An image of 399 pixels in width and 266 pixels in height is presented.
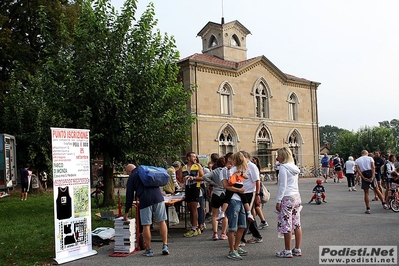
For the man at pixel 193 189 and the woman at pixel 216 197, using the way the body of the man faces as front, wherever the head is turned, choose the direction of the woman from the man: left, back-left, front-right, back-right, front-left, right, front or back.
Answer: left

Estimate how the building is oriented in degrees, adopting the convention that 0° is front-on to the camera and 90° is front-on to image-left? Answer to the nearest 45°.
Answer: approximately 315°

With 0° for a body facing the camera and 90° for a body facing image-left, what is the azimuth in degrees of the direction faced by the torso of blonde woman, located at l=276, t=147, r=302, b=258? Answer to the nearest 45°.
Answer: approximately 135°

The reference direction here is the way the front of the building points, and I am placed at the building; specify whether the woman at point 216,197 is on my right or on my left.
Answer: on my right

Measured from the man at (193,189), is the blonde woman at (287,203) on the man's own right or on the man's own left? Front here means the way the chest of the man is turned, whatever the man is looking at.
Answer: on the man's own left

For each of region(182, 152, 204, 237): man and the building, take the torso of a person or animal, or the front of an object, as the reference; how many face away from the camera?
0

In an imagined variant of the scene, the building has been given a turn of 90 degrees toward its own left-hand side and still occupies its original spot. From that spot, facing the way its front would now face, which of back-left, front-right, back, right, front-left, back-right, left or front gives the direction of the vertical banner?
back-right

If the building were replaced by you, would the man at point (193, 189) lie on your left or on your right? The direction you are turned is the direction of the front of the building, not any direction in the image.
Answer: on your right

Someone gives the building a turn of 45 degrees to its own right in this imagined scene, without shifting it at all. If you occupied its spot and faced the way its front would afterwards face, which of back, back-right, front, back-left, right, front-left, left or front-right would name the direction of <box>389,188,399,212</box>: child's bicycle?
front

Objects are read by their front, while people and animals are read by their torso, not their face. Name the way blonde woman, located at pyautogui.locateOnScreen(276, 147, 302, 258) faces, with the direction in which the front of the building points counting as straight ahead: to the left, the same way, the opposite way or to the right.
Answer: the opposite way

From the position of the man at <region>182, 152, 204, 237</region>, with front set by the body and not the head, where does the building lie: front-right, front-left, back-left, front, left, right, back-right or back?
back-right

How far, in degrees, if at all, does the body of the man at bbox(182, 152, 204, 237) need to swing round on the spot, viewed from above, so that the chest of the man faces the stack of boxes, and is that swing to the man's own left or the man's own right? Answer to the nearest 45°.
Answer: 0° — they already face it

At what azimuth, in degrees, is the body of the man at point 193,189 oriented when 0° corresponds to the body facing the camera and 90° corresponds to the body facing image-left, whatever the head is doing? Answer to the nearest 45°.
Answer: approximately 45°
